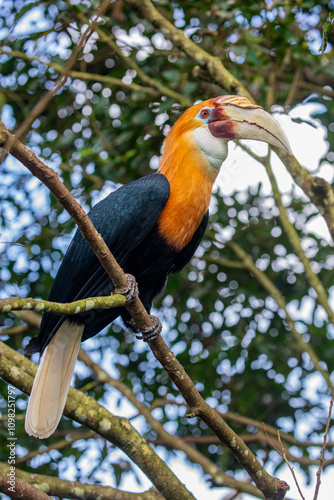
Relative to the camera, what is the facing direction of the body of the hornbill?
to the viewer's right
